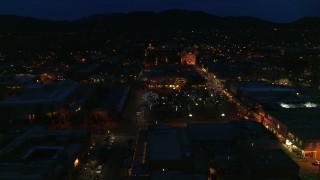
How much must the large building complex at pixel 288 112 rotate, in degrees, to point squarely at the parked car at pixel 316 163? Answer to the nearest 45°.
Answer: approximately 45° to its left

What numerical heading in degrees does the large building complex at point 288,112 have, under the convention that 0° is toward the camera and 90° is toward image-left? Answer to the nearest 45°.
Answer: approximately 45°

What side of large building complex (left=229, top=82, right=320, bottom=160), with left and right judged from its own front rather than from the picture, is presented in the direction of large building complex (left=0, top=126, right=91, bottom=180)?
front

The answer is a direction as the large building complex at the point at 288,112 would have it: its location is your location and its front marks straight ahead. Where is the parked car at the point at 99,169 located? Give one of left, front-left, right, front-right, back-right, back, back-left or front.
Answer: front

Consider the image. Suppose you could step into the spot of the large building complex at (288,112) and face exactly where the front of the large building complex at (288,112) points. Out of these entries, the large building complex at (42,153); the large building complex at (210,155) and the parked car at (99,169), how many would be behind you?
0

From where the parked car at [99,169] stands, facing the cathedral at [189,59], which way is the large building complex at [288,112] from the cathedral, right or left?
right

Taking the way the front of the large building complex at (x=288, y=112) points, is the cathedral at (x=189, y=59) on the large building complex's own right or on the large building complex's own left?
on the large building complex's own right

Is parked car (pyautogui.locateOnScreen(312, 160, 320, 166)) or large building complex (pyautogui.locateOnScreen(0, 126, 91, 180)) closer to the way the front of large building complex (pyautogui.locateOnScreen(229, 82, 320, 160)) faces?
the large building complex

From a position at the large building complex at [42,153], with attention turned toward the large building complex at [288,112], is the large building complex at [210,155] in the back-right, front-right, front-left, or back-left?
front-right

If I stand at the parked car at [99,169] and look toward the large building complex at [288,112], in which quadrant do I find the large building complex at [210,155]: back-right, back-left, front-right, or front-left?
front-right
